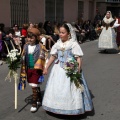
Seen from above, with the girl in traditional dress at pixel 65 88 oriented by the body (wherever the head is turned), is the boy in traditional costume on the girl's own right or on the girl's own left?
on the girl's own right

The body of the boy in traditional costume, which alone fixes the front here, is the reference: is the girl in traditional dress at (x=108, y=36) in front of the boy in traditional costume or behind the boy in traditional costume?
behind

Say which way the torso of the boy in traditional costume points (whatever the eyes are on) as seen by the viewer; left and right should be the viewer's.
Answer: facing the viewer and to the left of the viewer

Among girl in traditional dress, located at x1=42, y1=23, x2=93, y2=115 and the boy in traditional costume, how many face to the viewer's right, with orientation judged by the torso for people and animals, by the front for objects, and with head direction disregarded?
0

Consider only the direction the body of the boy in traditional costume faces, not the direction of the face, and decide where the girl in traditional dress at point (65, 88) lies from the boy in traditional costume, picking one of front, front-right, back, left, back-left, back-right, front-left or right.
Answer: left

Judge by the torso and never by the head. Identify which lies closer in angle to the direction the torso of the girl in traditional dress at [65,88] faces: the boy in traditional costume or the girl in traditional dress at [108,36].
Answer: the boy in traditional costume

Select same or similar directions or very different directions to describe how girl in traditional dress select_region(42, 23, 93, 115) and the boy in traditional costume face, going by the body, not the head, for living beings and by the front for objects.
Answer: same or similar directions
